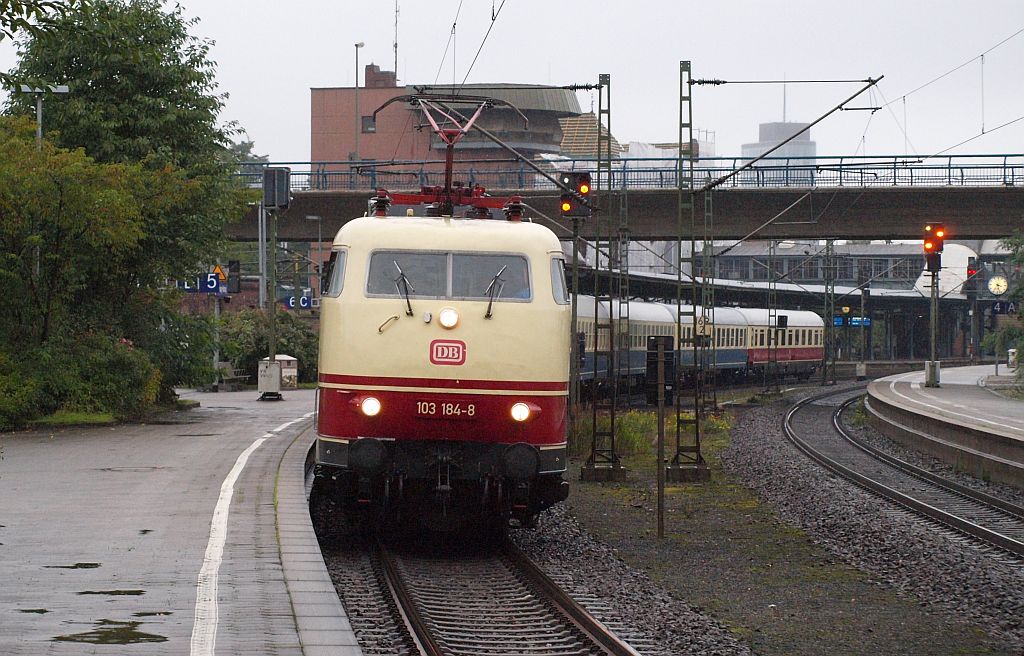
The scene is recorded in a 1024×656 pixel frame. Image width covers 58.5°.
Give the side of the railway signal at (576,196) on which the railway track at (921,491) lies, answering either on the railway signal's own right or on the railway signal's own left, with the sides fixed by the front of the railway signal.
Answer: on the railway signal's own left

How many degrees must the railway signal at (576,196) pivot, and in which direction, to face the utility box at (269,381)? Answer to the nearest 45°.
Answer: approximately 135° to its right

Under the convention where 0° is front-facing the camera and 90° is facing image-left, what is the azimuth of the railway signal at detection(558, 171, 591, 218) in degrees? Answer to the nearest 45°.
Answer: approximately 0°

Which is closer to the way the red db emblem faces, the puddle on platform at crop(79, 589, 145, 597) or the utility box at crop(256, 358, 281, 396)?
the puddle on platform

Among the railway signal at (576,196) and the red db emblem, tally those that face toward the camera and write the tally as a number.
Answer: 2

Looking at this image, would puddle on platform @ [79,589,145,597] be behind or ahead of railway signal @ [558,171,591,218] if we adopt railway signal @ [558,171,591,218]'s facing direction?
ahead

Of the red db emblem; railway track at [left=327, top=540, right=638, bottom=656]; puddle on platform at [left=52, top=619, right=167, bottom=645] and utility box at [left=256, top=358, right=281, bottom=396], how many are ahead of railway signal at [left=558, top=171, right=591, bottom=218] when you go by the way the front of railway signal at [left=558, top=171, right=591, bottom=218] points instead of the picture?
3

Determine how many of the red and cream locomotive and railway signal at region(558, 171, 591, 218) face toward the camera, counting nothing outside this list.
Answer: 2

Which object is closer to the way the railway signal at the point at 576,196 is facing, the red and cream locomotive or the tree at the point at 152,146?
the red and cream locomotive

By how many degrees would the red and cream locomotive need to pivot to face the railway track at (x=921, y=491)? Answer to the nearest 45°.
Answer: approximately 135° to its left

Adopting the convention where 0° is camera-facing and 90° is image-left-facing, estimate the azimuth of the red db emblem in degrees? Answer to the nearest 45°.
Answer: approximately 0°
